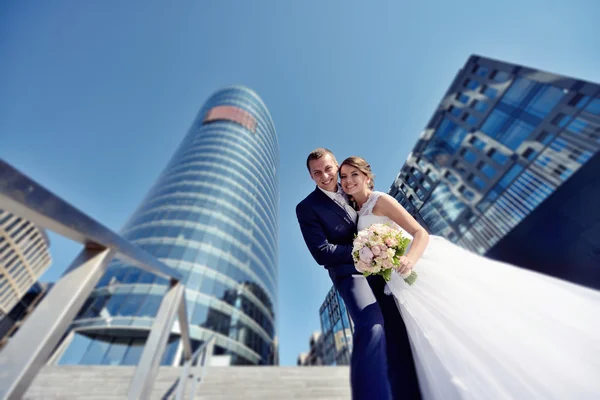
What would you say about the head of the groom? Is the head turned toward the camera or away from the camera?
toward the camera

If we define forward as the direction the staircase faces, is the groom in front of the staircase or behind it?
in front

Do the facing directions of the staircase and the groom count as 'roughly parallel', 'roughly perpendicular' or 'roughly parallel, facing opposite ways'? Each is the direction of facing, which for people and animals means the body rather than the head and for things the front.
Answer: roughly parallel

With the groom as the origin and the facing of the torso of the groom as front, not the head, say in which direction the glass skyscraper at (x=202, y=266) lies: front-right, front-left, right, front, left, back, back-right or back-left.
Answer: back

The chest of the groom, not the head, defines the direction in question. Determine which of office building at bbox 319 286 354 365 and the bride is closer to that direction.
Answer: the bride

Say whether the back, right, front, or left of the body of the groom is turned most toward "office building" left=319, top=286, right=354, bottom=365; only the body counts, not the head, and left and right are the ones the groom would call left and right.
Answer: back

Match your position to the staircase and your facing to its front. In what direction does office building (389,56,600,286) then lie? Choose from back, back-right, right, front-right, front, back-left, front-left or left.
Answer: left

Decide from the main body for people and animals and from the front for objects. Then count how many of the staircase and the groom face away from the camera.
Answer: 0

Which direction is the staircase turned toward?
toward the camera

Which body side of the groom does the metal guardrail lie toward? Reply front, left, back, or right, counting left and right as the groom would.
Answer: right

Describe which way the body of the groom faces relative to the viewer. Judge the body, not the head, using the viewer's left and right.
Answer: facing the viewer and to the right of the viewer

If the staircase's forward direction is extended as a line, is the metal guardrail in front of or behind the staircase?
in front

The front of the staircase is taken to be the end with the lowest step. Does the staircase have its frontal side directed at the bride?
yes
